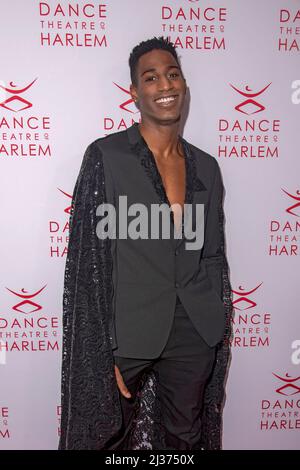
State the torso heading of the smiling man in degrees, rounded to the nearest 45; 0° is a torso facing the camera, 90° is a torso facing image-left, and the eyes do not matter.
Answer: approximately 315°
